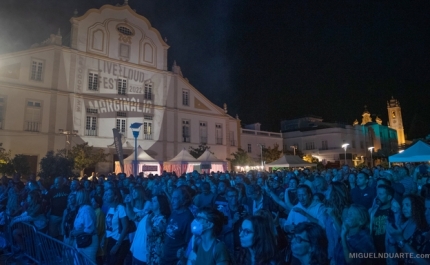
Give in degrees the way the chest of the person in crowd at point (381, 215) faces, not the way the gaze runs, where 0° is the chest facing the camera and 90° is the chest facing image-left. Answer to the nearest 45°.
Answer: approximately 45°

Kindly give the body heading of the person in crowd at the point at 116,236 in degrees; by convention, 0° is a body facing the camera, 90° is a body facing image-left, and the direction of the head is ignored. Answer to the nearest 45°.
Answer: approximately 45°

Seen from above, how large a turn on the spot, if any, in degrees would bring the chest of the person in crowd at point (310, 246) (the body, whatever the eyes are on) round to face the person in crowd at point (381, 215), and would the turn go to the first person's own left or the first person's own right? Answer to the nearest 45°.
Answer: approximately 180°

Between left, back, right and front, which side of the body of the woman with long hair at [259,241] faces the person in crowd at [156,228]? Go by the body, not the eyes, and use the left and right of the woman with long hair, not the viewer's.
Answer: right

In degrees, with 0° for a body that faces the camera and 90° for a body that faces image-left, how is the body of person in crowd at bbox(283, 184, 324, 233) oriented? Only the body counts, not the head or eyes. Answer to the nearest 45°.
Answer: approximately 45°

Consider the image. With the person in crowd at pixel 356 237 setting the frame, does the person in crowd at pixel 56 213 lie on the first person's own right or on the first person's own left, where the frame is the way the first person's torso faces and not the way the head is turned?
on the first person's own right

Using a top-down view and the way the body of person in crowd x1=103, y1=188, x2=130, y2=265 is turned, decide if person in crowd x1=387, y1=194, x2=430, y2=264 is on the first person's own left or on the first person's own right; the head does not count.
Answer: on the first person's own left

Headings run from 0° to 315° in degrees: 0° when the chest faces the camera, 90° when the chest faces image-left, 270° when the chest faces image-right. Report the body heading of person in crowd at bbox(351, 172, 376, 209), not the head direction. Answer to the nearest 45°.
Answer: approximately 45°
